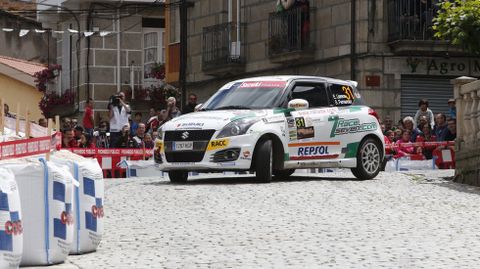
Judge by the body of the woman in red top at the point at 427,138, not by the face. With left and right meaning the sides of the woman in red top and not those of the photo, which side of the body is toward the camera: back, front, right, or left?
front

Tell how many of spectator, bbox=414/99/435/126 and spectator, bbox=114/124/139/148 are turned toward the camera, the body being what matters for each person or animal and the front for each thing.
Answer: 2

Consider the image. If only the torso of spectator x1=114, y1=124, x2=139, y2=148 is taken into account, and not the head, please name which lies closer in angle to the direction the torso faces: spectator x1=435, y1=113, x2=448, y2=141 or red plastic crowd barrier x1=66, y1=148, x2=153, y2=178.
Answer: the red plastic crowd barrier

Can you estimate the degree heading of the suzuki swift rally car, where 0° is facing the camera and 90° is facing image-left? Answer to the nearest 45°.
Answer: approximately 45°

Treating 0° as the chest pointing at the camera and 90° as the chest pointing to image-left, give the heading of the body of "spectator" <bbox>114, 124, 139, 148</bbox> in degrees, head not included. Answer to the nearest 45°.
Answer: approximately 0°

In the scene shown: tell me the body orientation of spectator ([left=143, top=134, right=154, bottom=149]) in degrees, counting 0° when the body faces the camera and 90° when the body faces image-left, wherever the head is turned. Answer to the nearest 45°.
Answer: approximately 0°

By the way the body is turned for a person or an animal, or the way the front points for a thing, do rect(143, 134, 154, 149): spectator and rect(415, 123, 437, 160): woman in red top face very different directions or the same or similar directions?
same or similar directions

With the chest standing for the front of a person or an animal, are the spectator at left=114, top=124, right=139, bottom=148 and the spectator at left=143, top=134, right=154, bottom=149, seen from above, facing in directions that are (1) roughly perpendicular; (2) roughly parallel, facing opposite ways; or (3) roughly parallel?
roughly parallel

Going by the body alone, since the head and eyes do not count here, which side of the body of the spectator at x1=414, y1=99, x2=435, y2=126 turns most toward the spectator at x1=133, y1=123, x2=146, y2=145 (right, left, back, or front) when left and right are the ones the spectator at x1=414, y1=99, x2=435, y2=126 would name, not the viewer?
right

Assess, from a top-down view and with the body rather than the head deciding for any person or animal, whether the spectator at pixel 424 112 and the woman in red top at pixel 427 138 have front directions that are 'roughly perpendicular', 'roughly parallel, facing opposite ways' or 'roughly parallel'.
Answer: roughly parallel

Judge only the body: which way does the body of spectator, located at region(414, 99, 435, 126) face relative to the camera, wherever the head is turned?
toward the camera

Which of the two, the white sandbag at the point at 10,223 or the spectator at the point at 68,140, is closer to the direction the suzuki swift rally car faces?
the white sandbag

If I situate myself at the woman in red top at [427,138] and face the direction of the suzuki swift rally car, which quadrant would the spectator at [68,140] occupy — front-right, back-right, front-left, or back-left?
front-right
